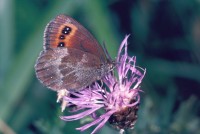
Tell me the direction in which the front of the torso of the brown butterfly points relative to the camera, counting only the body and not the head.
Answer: to the viewer's right
